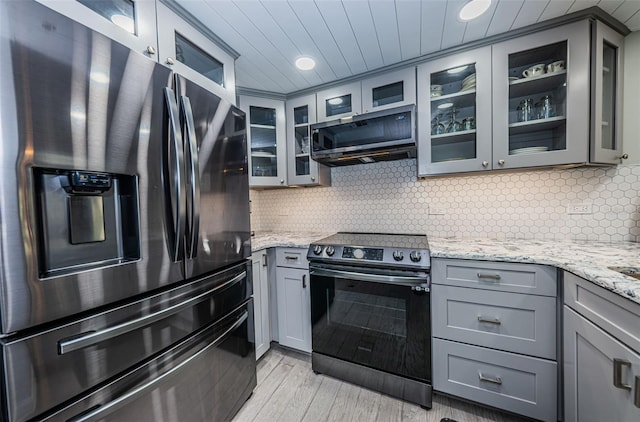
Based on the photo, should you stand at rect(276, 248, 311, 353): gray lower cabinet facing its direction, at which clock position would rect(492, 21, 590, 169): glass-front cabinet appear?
The glass-front cabinet is roughly at 8 o'clock from the gray lower cabinet.

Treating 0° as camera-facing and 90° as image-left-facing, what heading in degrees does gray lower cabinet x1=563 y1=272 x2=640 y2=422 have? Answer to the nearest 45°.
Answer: approximately 45°

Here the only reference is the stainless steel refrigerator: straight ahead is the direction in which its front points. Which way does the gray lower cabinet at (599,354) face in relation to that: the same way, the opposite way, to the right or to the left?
the opposite way

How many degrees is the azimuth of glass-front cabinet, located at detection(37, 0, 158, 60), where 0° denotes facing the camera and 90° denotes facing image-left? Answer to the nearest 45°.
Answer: approximately 315°

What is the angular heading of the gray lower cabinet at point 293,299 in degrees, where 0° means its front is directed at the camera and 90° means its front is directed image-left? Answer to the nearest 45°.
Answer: approximately 45°

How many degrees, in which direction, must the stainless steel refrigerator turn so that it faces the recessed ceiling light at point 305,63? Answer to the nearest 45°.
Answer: approximately 45° to its left

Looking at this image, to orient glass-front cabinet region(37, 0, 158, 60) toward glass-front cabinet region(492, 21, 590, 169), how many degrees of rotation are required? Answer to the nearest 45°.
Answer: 0° — it already faces it

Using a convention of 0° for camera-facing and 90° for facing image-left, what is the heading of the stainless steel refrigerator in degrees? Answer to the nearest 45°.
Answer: approximately 315°
